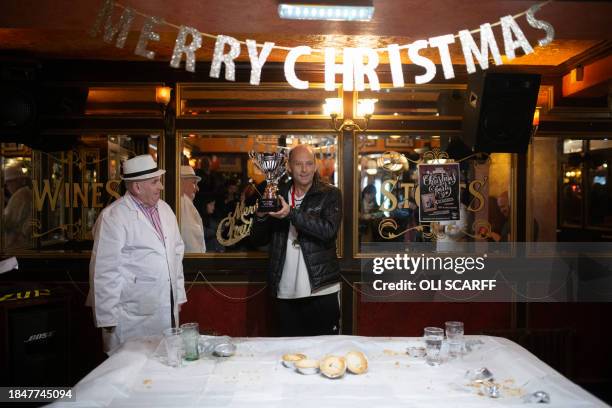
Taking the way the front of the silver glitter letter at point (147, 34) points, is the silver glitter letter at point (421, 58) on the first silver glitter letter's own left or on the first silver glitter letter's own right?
on the first silver glitter letter's own left

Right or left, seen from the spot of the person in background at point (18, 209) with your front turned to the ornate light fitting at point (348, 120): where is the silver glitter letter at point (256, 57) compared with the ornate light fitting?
right

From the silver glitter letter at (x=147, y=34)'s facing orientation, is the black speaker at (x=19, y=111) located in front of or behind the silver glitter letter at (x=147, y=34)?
behind

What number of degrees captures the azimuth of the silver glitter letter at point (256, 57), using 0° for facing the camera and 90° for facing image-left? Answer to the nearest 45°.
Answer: approximately 0°

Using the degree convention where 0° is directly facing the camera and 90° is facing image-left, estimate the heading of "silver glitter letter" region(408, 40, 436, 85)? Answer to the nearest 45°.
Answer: approximately 0°

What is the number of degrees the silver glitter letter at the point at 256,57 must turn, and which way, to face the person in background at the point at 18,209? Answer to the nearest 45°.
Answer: approximately 135° to its right
